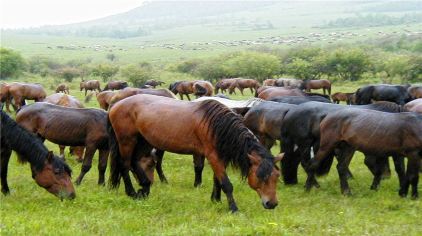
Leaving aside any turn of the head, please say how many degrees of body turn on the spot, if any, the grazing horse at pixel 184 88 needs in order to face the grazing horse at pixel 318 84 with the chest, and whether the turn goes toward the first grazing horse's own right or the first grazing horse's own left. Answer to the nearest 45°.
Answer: approximately 180°

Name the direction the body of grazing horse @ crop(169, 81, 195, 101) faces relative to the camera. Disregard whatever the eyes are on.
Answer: to the viewer's left
